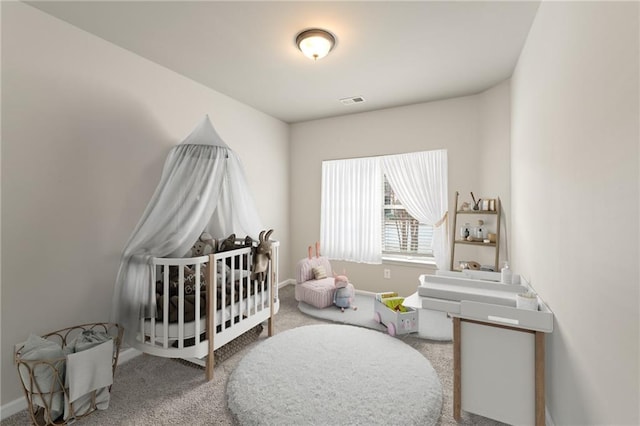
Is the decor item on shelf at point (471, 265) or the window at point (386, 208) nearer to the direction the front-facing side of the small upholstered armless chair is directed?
the decor item on shelf

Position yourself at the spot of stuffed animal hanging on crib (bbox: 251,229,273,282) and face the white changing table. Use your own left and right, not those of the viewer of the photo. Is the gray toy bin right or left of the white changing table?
left

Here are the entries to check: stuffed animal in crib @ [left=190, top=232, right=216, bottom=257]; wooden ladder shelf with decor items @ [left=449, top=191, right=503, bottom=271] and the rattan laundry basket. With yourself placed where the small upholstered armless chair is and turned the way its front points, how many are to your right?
2

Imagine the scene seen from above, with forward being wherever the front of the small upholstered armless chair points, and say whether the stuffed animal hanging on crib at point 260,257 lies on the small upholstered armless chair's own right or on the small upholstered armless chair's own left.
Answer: on the small upholstered armless chair's own right

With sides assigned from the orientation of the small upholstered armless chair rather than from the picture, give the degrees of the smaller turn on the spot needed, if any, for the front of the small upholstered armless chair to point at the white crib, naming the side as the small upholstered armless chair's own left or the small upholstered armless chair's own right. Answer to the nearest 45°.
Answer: approximately 90° to the small upholstered armless chair's own right

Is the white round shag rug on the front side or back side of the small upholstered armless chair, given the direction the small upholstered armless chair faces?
on the front side

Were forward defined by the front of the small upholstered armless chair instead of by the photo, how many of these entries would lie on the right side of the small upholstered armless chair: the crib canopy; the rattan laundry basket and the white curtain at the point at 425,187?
2

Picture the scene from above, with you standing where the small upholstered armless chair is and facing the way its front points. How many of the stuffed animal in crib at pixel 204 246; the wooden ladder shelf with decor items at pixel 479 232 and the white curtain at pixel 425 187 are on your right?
1
